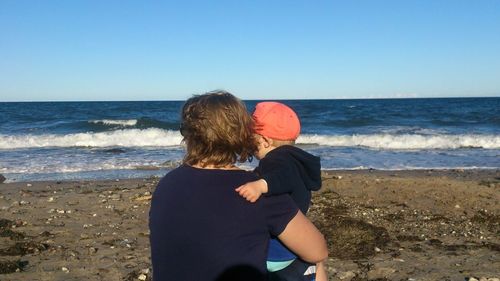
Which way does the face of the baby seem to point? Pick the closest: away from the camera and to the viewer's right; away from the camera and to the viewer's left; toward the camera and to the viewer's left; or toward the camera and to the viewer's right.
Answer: away from the camera and to the viewer's left

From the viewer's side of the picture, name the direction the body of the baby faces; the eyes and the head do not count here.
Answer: to the viewer's left
